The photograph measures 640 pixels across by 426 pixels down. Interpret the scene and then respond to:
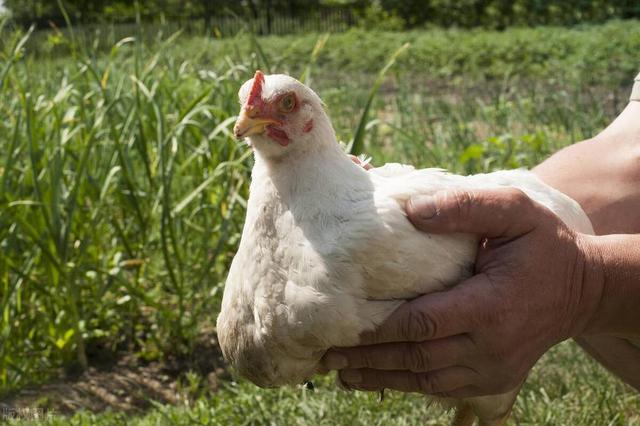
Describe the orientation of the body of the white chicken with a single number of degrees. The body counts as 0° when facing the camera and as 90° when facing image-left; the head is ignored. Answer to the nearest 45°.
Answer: approximately 45°
